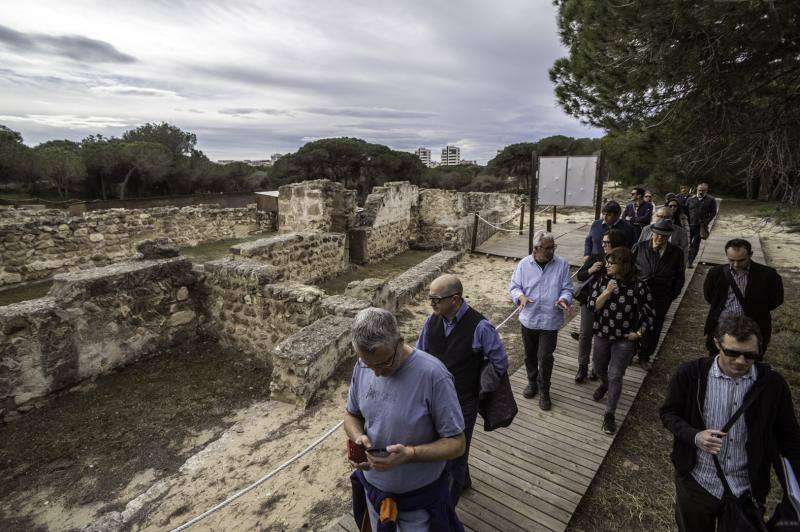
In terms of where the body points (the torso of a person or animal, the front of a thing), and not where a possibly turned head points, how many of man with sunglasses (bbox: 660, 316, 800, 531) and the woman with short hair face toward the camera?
2

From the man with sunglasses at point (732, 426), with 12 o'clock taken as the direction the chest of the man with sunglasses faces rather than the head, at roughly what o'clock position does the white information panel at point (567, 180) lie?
The white information panel is roughly at 5 o'clock from the man with sunglasses.

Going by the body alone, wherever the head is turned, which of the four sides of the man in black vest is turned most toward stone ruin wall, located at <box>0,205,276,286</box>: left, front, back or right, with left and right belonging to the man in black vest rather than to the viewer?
right

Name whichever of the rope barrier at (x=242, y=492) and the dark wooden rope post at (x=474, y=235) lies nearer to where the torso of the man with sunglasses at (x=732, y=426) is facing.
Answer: the rope barrier

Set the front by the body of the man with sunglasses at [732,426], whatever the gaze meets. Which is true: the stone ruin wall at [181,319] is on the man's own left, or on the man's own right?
on the man's own right

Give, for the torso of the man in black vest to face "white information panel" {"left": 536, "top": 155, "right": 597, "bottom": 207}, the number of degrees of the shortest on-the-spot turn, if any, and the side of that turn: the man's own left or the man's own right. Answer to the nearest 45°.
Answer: approximately 135° to the man's own right

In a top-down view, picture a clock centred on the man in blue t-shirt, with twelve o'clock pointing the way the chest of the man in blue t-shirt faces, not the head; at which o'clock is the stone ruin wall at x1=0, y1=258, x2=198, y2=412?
The stone ruin wall is roughly at 3 o'clock from the man in blue t-shirt.

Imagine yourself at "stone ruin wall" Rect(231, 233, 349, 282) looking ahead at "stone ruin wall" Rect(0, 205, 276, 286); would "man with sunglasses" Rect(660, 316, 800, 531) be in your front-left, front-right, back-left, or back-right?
back-left

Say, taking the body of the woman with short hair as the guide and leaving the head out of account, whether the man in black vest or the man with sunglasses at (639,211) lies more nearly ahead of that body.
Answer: the man in black vest

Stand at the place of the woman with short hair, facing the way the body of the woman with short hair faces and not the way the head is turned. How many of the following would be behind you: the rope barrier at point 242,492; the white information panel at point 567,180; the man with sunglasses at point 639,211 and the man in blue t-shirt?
2
